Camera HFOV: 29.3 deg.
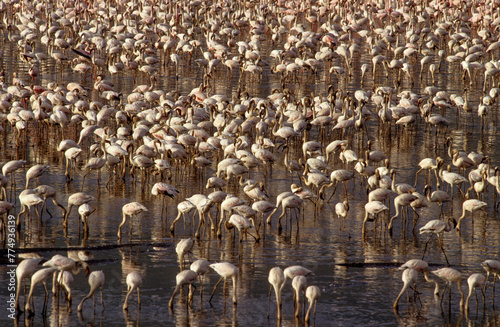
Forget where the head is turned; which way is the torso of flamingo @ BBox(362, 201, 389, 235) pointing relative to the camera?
to the viewer's left

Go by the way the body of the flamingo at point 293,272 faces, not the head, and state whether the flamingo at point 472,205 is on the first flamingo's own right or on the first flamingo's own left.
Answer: on the first flamingo's own right

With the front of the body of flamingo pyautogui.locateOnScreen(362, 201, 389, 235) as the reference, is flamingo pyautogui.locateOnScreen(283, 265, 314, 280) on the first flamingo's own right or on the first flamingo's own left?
on the first flamingo's own left

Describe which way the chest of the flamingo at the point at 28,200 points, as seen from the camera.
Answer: to the viewer's left

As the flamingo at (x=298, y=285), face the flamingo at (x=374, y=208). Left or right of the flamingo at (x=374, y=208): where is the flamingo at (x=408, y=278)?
right

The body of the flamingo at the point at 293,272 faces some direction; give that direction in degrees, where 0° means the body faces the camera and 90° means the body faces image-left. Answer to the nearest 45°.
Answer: approximately 90°
